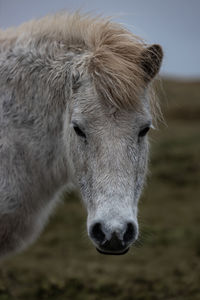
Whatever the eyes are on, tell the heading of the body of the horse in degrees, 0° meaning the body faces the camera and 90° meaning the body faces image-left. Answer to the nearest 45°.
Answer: approximately 315°
